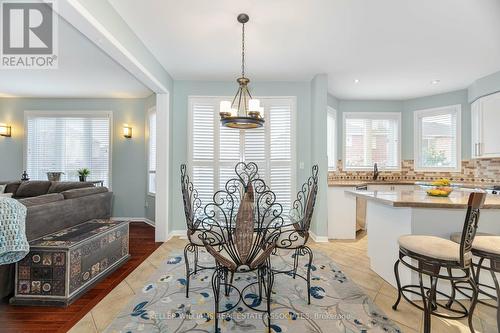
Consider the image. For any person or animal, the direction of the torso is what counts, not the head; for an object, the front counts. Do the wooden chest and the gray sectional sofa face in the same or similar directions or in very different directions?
very different directions

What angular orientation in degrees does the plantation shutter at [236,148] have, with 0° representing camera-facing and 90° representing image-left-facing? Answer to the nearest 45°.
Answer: approximately 0°

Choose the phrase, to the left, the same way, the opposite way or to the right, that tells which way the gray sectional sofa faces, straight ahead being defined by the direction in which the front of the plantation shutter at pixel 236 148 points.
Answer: to the right

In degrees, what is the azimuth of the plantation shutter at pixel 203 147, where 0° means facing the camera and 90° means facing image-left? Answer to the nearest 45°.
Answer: approximately 0°

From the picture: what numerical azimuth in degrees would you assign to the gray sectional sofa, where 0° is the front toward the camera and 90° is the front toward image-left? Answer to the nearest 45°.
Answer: approximately 135°

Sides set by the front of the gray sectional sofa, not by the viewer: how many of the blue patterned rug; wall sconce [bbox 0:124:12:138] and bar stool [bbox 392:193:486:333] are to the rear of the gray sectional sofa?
2

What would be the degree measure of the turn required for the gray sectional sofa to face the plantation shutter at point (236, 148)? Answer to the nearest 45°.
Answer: approximately 135° to its right

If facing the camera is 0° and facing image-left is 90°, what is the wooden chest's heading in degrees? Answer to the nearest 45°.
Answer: approximately 315°

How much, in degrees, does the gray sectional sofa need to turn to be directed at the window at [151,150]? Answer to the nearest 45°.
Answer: approximately 90° to its right

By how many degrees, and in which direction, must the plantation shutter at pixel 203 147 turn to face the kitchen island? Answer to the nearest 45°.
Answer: approximately 45° to its left

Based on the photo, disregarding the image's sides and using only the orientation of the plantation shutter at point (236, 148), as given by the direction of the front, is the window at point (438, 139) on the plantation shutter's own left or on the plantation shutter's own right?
on the plantation shutter's own left

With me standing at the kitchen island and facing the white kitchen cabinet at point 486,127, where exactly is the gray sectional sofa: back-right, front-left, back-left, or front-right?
back-left

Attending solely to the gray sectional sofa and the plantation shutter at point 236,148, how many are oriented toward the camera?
1
